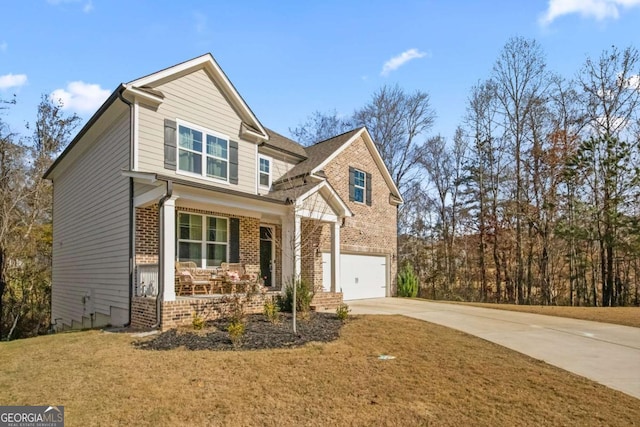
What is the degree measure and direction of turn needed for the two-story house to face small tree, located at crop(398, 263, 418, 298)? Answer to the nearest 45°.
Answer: approximately 90° to its left

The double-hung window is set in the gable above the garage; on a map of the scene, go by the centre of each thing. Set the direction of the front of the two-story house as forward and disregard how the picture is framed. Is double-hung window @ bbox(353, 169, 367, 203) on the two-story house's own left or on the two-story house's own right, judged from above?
on the two-story house's own left

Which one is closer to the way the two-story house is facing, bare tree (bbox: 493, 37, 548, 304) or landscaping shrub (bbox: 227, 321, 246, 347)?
the landscaping shrub

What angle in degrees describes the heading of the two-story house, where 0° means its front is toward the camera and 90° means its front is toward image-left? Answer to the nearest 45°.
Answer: approximately 315°

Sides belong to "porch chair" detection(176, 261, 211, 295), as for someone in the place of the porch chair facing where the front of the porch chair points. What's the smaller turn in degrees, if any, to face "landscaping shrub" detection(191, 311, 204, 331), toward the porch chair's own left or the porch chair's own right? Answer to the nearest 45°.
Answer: approximately 45° to the porch chair's own right

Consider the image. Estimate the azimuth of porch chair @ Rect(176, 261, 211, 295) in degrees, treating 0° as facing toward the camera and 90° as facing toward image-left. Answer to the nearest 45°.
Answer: approximately 315°

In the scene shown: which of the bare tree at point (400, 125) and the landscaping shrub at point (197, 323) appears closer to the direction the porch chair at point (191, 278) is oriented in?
the landscaping shrub
